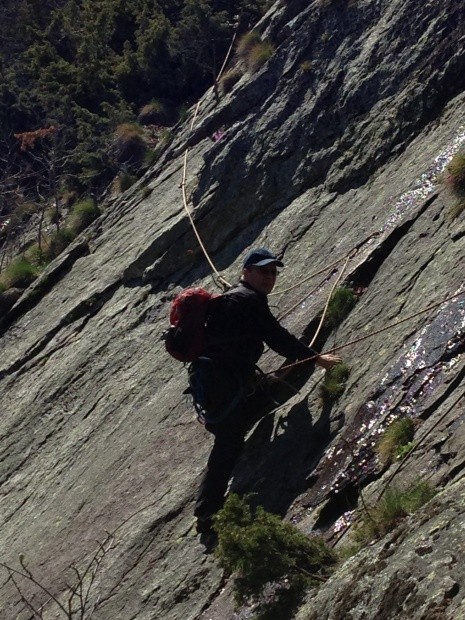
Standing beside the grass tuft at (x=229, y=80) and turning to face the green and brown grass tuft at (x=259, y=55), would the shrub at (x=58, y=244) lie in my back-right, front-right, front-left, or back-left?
back-right

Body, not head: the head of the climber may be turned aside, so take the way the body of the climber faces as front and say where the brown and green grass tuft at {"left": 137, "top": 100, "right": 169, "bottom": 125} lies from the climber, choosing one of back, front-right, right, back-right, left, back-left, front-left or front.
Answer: left

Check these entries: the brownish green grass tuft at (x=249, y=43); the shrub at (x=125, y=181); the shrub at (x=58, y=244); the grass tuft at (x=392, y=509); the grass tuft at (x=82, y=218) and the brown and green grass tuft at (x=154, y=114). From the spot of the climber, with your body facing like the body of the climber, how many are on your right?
1

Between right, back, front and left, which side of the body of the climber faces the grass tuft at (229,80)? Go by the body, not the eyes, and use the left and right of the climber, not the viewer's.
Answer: left

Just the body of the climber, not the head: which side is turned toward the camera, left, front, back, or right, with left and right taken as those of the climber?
right

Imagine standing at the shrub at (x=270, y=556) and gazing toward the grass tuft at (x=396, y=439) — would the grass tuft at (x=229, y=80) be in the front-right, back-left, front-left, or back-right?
front-left

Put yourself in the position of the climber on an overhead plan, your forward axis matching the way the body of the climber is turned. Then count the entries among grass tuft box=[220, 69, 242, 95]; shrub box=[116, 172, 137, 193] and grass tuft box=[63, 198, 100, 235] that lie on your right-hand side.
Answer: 0

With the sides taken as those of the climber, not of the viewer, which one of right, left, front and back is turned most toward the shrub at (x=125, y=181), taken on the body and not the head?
left

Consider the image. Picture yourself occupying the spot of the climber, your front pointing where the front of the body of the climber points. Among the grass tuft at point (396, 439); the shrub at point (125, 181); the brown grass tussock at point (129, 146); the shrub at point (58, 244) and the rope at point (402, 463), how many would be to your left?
3

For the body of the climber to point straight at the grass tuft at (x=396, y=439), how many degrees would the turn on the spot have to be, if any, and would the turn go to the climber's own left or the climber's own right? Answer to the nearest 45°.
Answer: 0° — they already face it
